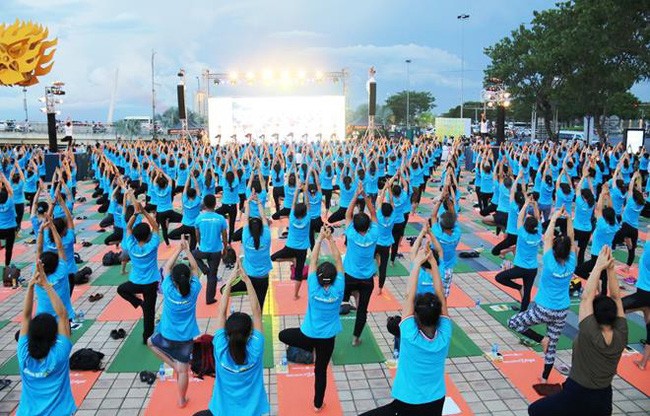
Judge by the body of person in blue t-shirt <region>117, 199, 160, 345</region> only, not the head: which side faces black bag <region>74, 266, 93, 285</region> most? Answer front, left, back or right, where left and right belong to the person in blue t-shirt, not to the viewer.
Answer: front

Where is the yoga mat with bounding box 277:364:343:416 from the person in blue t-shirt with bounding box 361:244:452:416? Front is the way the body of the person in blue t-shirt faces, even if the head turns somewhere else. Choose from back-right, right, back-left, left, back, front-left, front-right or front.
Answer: front-left

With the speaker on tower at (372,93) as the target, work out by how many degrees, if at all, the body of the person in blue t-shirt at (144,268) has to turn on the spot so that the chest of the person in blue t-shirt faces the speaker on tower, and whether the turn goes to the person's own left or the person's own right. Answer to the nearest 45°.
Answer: approximately 45° to the person's own right

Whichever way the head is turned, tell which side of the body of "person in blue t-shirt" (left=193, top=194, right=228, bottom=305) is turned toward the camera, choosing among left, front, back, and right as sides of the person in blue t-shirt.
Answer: back

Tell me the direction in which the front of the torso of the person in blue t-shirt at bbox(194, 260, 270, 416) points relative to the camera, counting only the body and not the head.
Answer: away from the camera

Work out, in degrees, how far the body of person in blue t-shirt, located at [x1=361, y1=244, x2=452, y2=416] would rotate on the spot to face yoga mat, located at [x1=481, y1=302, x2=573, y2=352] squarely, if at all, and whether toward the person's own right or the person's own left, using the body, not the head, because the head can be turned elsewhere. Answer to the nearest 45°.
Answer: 0° — they already face it

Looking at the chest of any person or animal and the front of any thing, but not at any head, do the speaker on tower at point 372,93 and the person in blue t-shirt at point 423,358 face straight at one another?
yes

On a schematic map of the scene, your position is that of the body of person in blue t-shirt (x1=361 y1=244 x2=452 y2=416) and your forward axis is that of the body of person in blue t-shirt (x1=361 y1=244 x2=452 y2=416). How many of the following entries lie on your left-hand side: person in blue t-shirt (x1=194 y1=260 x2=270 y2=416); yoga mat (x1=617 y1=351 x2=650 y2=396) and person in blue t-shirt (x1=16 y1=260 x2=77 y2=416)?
2

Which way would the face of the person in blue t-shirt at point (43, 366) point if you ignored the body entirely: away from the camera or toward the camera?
away from the camera

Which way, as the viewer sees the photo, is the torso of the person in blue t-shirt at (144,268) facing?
away from the camera

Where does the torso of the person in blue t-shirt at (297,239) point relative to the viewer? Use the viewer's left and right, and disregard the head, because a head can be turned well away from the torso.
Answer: facing away from the viewer

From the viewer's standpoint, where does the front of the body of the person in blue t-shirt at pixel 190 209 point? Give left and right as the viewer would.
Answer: facing away from the viewer

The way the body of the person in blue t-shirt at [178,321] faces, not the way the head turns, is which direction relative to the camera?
away from the camera

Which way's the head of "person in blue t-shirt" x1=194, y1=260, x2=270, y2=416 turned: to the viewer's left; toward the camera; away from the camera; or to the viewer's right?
away from the camera

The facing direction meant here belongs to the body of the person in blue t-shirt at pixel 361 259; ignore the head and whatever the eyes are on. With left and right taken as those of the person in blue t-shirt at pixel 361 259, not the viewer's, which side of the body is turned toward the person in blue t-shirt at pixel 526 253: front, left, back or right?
right

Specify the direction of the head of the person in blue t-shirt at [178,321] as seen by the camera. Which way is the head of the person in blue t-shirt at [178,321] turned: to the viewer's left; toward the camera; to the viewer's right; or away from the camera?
away from the camera

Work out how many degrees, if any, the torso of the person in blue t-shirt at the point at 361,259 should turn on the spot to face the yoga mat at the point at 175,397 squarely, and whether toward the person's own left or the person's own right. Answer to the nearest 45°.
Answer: approximately 135° to the person's own left
